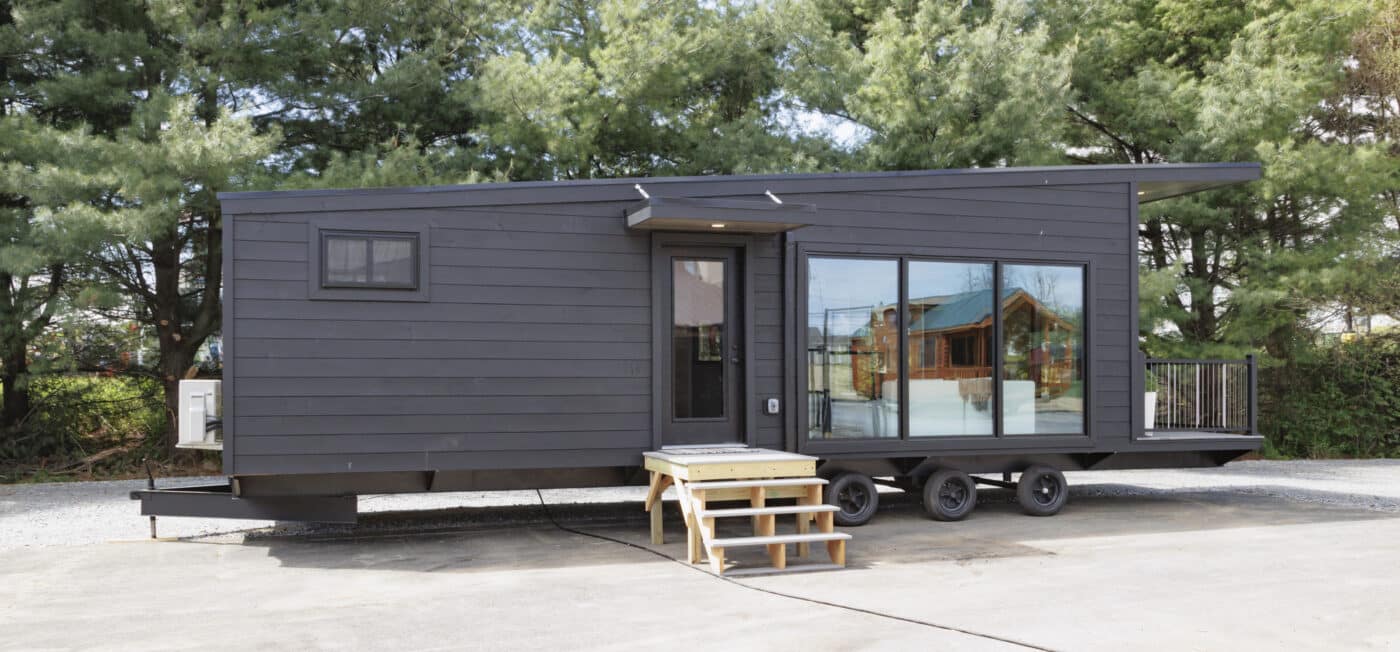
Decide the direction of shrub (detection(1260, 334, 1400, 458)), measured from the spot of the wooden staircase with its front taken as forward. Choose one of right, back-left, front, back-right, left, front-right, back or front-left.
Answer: back-left

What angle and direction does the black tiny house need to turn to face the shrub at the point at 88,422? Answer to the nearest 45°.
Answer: approximately 135° to its right

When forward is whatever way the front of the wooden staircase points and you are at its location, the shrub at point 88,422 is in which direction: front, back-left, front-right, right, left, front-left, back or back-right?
back-right

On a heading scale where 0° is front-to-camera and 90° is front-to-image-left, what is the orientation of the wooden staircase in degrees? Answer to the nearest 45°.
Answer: approximately 0°

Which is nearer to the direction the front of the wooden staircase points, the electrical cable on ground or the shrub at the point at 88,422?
the electrical cable on ground

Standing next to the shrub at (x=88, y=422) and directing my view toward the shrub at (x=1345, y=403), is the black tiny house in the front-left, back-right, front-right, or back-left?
front-right

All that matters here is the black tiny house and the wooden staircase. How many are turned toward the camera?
2

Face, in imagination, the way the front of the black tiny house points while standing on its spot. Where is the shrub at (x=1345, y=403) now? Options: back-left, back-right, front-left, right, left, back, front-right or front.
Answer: back-left

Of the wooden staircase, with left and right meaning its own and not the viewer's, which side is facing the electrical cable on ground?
front

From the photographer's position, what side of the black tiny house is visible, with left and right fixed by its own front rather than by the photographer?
front

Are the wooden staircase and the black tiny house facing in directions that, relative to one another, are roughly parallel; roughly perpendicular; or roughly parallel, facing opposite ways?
roughly parallel
